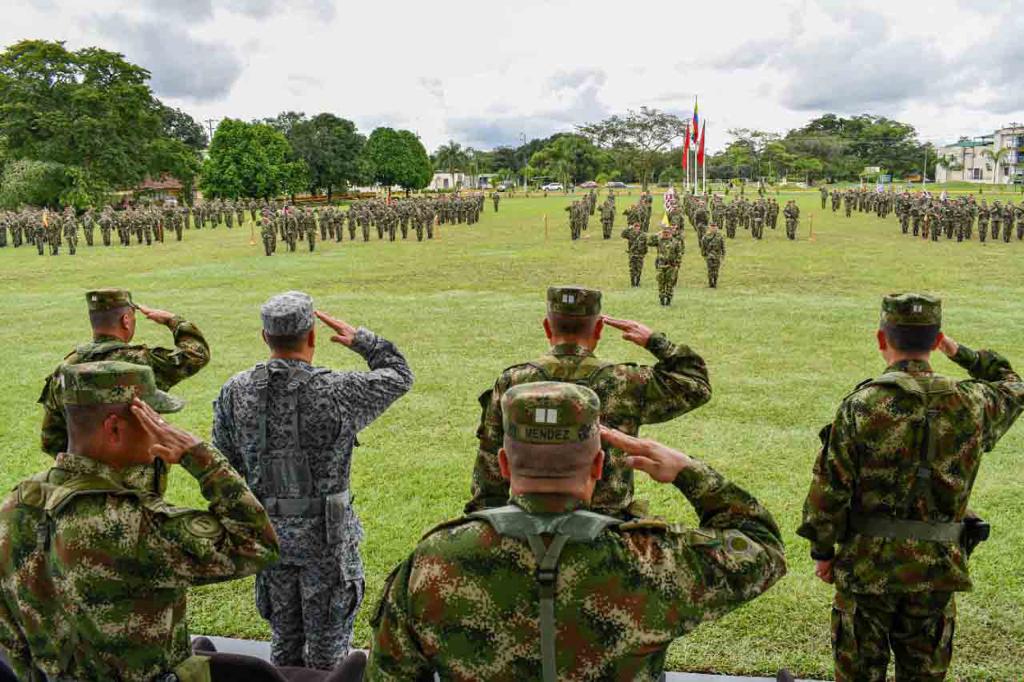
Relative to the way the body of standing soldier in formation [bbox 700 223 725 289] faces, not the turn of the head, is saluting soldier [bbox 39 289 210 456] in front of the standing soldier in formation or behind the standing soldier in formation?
in front

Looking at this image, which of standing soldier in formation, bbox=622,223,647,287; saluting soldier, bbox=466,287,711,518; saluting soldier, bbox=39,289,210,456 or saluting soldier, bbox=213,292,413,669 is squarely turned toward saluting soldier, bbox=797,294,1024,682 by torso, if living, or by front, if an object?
the standing soldier in formation

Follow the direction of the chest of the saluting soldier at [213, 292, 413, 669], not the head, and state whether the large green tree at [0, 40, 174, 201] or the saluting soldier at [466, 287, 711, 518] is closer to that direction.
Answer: the large green tree

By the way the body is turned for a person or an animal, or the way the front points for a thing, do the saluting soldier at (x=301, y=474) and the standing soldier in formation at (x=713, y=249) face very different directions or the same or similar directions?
very different directions

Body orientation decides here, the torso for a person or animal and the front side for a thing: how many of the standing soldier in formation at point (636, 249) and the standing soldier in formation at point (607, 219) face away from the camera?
0

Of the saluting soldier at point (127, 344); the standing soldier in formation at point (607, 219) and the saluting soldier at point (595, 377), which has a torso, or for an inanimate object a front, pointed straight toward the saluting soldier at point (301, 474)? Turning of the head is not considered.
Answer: the standing soldier in formation

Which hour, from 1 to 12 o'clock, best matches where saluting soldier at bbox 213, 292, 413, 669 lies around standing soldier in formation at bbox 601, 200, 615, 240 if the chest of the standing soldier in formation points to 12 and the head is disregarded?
The saluting soldier is roughly at 12 o'clock from the standing soldier in formation.

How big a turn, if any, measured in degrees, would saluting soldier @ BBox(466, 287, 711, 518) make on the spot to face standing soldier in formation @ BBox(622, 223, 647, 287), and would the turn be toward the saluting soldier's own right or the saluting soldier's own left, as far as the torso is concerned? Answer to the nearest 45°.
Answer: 0° — they already face them

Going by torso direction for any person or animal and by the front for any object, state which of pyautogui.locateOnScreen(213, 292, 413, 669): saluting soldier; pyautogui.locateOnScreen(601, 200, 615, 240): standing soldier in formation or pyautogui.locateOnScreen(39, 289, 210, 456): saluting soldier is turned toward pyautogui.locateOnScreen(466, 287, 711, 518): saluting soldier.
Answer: the standing soldier in formation

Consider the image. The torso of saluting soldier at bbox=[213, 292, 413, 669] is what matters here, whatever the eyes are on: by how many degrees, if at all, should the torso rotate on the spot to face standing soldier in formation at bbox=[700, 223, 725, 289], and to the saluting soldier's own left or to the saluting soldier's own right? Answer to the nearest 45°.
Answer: approximately 45° to the saluting soldier's own right

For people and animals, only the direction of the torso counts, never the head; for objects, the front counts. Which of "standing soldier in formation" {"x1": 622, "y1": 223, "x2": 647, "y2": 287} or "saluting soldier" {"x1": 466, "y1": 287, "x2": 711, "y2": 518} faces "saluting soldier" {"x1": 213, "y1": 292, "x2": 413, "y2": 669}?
the standing soldier in formation

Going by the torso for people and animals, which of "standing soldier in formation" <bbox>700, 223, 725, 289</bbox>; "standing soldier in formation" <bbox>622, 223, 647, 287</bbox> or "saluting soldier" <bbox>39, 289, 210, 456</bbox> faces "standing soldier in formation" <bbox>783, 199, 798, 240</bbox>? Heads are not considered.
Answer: the saluting soldier

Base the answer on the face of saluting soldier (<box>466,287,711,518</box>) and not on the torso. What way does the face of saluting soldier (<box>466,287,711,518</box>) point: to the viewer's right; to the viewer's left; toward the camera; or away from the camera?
away from the camera

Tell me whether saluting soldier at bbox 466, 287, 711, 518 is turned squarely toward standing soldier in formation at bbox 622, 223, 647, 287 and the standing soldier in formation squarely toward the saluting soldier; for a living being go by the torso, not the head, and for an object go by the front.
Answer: yes

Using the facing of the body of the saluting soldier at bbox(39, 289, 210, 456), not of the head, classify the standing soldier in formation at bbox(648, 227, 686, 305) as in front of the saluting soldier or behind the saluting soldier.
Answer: in front

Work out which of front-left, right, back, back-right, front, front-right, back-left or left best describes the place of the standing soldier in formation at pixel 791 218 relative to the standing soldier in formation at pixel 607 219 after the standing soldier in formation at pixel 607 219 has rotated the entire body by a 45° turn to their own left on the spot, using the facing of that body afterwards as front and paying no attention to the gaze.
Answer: front-left

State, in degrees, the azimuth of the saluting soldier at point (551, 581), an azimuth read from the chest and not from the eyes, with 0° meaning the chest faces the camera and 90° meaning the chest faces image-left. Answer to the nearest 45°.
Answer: approximately 180°

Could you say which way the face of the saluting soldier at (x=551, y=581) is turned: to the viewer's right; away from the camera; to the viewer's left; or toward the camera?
away from the camera

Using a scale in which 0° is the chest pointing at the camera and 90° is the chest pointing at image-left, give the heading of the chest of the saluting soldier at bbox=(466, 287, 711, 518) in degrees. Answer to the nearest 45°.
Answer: approximately 180°
